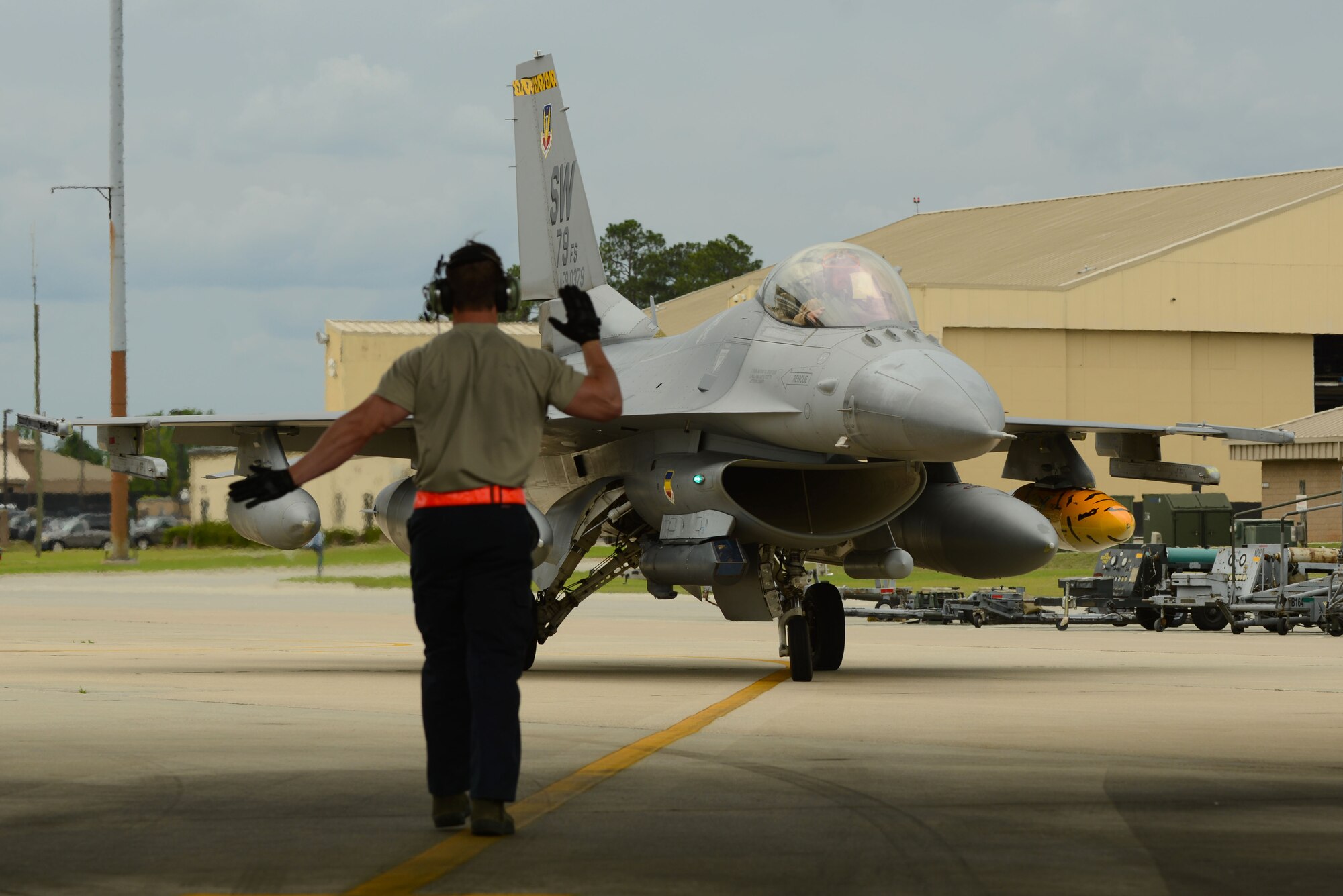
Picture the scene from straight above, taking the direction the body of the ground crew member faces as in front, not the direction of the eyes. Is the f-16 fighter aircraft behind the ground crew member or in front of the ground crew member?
in front

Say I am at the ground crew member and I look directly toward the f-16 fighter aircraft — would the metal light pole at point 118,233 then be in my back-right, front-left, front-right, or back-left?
front-left

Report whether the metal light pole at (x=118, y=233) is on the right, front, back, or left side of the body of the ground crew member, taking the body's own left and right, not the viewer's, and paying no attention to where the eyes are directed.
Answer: front

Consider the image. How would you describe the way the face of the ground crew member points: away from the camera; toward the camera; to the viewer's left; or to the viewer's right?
away from the camera

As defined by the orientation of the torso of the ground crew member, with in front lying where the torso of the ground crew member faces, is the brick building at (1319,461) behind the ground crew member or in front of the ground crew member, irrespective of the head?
in front

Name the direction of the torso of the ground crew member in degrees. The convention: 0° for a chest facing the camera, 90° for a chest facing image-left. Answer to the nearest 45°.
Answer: approximately 180°

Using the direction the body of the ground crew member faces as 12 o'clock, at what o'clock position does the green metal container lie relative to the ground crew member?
The green metal container is roughly at 1 o'clock from the ground crew member.
